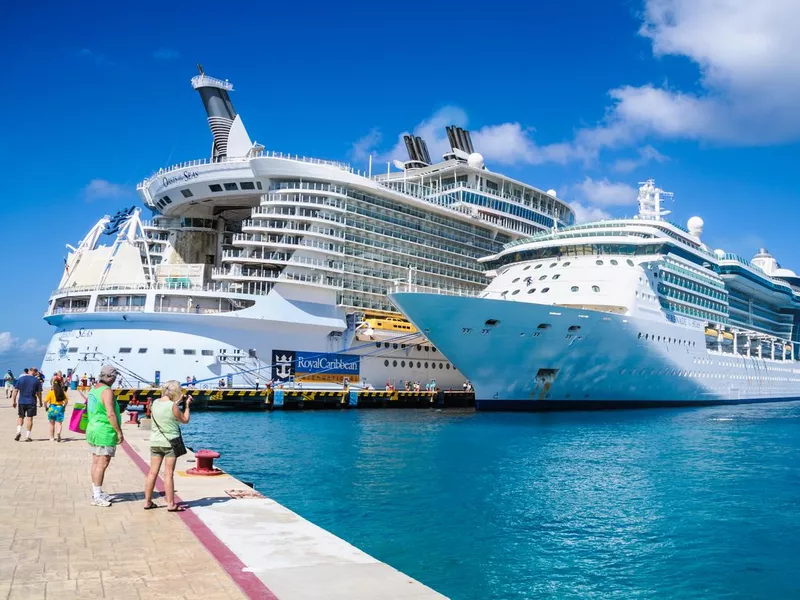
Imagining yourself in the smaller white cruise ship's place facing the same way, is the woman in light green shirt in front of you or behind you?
in front

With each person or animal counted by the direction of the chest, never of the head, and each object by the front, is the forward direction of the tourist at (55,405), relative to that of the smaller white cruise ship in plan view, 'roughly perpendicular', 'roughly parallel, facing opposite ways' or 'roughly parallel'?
roughly perpendicular

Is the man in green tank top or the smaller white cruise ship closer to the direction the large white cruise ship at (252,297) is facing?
the smaller white cruise ship

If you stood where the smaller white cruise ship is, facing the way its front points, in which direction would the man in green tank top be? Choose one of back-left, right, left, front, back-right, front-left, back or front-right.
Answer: front-left

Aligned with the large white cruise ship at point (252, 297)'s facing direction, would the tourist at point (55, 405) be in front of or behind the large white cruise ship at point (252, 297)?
behind

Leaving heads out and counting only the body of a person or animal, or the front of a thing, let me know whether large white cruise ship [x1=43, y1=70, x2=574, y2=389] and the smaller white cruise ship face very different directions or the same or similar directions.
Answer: very different directions

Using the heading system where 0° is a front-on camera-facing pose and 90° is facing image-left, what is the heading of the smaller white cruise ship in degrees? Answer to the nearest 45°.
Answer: approximately 45°

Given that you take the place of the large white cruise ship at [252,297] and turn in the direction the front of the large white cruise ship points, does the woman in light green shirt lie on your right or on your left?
on your right

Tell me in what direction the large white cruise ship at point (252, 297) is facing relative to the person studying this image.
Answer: facing away from the viewer and to the right of the viewer
